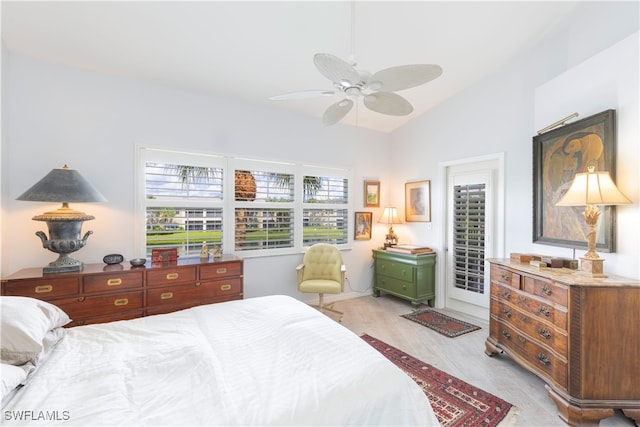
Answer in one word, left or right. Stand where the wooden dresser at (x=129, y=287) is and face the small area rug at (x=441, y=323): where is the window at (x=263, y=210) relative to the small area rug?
left

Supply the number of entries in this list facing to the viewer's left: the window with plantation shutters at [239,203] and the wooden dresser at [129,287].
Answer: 0

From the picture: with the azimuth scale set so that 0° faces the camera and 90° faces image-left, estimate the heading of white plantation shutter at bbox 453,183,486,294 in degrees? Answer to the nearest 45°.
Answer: approximately 45°

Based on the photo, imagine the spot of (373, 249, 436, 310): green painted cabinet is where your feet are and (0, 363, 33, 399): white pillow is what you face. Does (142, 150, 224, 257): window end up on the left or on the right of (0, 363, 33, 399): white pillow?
right

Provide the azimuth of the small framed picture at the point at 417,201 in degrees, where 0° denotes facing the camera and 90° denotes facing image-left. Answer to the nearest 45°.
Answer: approximately 45°

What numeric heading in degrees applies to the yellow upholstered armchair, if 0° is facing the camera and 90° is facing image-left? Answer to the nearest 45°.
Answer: approximately 0°

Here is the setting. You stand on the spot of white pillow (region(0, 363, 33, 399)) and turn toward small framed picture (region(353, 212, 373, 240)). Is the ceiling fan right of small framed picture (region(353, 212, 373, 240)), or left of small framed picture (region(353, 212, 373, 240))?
right

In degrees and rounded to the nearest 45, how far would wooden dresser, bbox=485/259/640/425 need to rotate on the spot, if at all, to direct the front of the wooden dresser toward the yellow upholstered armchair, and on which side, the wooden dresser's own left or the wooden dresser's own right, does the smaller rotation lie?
approximately 45° to the wooden dresser's own right

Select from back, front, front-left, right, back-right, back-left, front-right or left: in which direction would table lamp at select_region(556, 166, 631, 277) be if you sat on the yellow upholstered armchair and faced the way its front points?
front-left

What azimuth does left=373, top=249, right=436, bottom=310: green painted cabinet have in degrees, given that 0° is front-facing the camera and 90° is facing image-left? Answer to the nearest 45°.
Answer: approximately 45°
